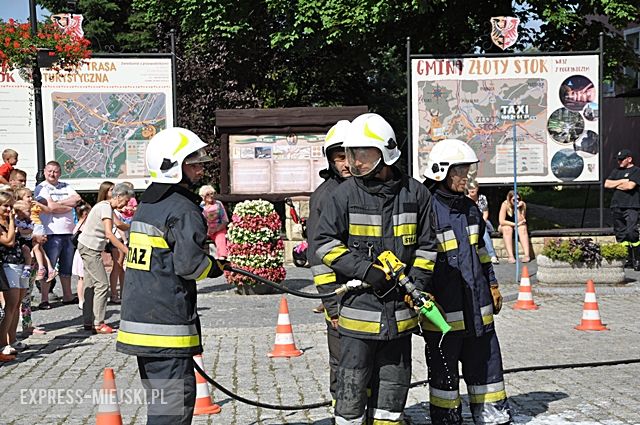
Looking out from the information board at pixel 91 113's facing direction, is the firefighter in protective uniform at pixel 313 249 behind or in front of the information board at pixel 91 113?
in front

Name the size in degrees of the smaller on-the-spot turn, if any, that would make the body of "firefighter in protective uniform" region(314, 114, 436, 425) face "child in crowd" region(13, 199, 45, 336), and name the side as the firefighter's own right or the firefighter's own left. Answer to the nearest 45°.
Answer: approximately 135° to the firefighter's own right

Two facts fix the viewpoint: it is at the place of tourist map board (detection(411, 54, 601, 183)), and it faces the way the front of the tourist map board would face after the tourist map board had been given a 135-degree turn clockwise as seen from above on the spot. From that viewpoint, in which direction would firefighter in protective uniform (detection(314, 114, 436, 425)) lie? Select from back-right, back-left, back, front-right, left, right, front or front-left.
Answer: back-left

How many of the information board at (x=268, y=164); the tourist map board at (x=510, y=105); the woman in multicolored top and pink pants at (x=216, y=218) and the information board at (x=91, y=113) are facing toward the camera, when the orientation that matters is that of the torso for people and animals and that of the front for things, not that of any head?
4

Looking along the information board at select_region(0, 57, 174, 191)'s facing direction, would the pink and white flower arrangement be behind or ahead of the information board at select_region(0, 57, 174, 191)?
ahead

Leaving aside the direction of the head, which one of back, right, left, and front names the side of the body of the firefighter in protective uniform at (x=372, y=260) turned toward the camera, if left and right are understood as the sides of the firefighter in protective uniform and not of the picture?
front

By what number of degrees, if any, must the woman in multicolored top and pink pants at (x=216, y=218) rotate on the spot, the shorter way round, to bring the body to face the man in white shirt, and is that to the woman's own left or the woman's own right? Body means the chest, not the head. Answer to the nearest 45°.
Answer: approximately 45° to the woman's own right

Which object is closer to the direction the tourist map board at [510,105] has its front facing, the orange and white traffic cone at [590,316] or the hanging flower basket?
the orange and white traffic cone

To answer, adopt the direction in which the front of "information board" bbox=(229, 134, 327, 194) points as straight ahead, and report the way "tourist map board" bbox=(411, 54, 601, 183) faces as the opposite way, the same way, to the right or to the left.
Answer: the same way

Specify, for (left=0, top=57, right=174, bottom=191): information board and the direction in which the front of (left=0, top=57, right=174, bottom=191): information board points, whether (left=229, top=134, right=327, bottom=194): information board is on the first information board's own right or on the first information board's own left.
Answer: on the first information board's own left

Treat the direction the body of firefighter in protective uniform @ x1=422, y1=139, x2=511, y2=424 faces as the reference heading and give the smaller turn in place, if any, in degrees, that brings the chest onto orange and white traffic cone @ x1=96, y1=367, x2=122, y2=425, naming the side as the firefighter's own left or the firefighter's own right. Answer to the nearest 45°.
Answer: approximately 90° to the firefighter's own right

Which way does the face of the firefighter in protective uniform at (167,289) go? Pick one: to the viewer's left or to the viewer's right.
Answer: to the viewer's right

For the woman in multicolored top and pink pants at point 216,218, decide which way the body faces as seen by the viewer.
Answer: toward the camera

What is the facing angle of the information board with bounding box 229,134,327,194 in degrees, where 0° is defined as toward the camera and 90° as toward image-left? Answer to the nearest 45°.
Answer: approximately 0°

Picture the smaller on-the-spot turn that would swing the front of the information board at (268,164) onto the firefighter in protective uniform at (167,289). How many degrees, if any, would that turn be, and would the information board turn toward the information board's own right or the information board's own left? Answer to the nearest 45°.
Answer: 0° — it already faces them

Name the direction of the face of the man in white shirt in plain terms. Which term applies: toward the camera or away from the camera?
toward the camera

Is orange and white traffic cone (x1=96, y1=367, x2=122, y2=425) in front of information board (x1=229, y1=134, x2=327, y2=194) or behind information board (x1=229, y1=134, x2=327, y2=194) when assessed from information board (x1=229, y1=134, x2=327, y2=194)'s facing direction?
in front
